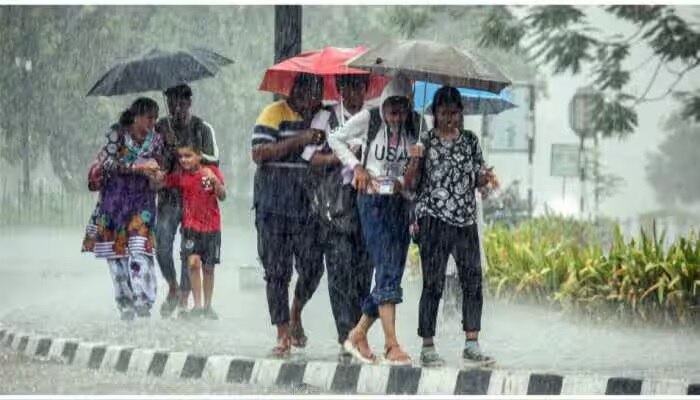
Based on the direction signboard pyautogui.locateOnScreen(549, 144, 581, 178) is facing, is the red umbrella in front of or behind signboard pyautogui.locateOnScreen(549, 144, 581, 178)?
in front

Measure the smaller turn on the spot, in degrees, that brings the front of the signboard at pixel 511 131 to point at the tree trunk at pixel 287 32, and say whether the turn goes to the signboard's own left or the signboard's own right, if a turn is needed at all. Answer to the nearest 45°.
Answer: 0° — it already faces it

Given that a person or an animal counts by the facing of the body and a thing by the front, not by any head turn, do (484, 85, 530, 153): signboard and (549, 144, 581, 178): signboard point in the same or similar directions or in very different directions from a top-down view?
same or similar directions

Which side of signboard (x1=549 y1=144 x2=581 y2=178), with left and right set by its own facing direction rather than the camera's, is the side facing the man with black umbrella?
front

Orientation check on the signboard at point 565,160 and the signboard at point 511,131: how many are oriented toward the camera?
2

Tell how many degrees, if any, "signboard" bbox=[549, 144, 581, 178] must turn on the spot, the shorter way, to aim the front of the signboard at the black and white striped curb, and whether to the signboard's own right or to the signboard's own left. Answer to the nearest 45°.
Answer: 0° — it already faces it

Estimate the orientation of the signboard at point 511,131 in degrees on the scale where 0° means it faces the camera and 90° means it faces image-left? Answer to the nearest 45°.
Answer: approximately 0°

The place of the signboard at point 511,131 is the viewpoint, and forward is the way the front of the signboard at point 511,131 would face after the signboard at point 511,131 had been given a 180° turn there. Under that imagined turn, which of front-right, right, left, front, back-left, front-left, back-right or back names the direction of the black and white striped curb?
back

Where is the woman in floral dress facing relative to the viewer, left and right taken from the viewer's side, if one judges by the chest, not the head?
facing the viewer and to the right of the viewer
